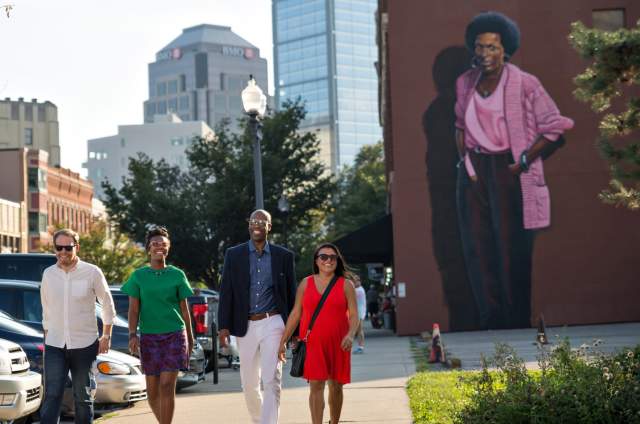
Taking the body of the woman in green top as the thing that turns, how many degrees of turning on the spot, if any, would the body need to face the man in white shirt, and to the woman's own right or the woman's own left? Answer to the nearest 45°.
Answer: approximately 90° to the woman's own right

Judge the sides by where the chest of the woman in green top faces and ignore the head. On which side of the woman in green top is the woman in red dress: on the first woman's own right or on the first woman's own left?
on the first woman's own left

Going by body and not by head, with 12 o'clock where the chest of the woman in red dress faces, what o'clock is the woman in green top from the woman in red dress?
The woman in green top is roughly at 3 o'clock from the woman in red dress.

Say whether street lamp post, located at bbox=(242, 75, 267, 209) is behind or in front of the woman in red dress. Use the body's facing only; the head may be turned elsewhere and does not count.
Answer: behind
